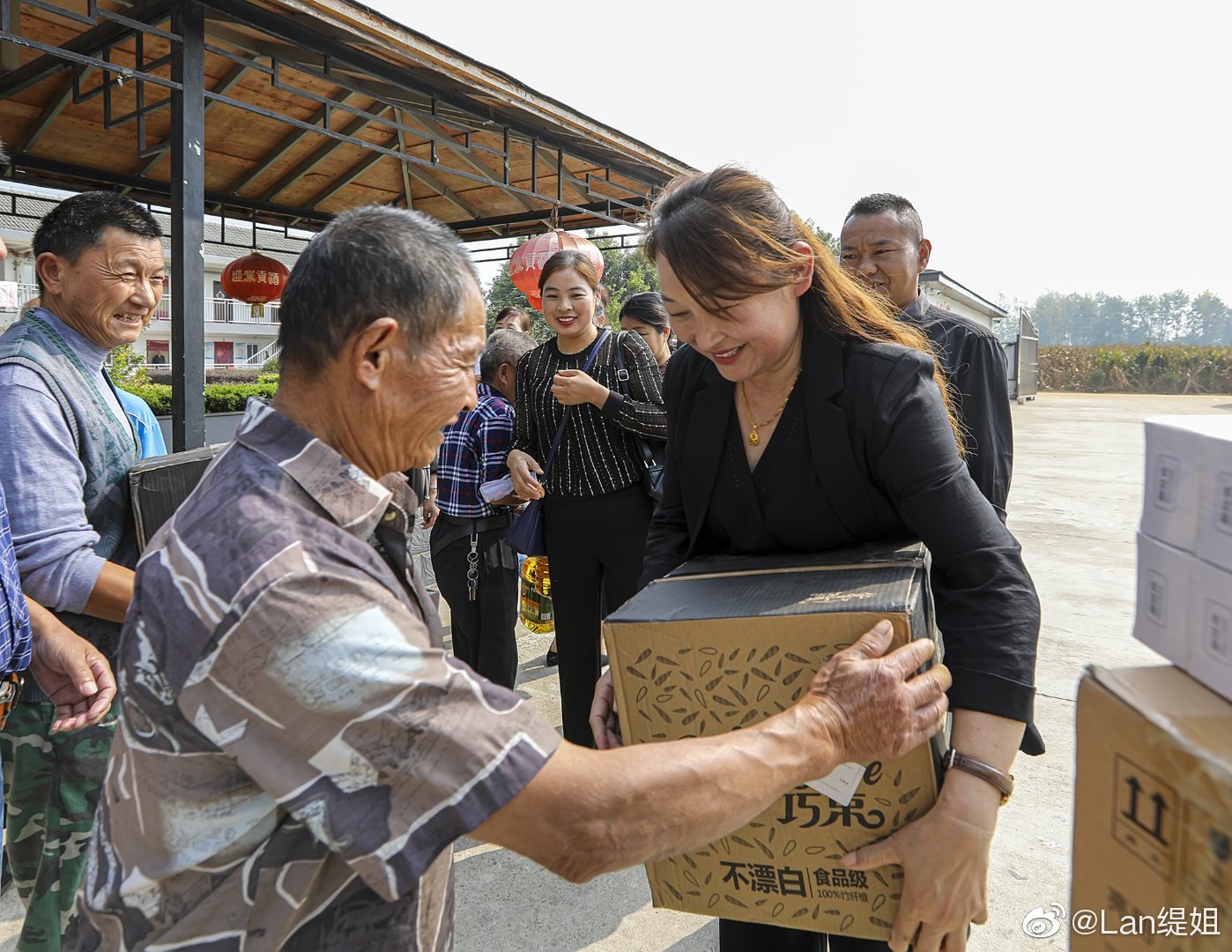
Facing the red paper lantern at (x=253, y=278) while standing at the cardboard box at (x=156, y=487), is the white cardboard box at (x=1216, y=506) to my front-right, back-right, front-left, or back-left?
back-right

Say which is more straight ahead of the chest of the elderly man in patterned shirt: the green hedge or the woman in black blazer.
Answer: the woman in black blazer

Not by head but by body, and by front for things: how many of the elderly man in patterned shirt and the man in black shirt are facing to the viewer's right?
1

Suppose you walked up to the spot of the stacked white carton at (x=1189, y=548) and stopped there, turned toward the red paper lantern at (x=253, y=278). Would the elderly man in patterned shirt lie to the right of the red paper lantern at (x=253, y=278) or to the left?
left

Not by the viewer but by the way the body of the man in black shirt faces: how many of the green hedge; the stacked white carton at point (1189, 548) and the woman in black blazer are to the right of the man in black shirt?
1

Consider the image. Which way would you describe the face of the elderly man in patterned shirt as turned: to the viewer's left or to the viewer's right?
to the viewer's right

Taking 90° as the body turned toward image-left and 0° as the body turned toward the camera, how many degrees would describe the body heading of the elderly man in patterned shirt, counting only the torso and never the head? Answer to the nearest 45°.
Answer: approximately 270°

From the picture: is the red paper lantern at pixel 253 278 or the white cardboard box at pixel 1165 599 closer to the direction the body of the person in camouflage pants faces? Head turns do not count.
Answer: the white cardboard box
